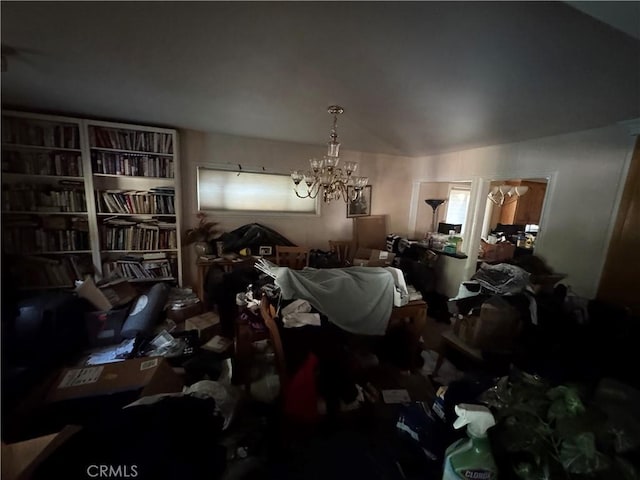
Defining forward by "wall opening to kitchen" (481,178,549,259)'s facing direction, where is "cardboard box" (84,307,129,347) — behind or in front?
in front

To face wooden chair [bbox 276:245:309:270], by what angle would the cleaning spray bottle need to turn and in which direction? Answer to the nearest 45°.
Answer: approximately 45° to its right

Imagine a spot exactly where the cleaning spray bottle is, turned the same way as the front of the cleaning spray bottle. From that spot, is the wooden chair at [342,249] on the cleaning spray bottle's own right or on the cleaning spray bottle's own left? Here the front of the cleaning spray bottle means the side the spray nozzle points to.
on the cleaning spray bottle's own right

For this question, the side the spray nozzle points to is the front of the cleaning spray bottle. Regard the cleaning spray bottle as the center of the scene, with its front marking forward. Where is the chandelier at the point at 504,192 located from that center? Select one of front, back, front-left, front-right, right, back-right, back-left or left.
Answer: right

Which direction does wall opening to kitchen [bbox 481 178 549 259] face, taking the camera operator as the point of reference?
facing the viewer and to the left of the viewer

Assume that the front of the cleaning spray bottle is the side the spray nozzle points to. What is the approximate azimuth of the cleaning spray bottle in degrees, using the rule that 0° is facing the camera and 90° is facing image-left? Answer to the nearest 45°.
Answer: approximately 90°
